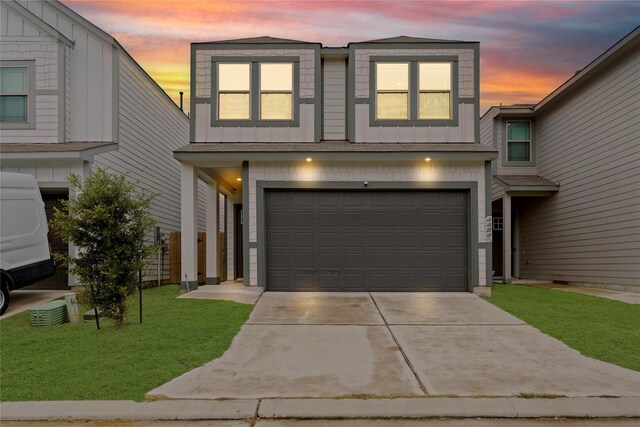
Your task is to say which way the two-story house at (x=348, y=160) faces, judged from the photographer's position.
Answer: facing the viewer

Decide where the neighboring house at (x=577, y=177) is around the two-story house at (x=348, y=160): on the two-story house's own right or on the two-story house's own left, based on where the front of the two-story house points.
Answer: on the two-story house's own left

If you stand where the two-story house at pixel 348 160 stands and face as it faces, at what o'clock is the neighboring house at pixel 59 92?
The neighboring house is roughly at 3 o'clock from the two-story house.

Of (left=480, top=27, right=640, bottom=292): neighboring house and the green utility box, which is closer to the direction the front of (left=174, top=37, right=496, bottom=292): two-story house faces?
the green utility box

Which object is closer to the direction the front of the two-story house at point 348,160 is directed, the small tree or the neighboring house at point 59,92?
the small tree

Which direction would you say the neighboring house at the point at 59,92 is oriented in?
toward the camera

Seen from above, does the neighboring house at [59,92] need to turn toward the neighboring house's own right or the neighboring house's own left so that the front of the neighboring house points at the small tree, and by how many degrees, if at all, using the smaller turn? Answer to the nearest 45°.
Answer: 0° — it already faces it
